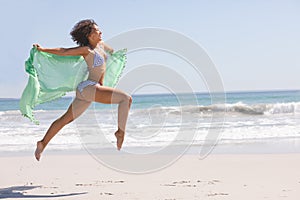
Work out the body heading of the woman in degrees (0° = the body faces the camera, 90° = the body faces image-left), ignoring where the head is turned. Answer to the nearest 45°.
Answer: approximately 270°
